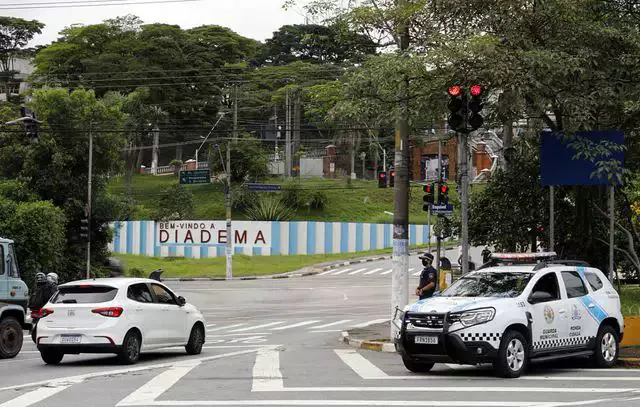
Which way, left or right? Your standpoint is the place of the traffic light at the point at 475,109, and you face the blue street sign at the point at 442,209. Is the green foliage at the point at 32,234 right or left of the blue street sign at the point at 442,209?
left

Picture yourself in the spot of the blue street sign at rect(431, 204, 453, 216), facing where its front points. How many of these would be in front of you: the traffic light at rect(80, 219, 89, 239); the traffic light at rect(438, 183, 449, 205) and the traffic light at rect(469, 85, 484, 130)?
1

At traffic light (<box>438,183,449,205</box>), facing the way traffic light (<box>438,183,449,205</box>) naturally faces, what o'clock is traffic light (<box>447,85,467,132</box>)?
traffic light (<box>447,85,467,132</box>) is roughly at 12 o'clock from traffic light (<box>438,183,449,205</box>).

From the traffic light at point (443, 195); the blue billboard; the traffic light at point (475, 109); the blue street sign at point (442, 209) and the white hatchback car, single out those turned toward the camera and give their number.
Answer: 4

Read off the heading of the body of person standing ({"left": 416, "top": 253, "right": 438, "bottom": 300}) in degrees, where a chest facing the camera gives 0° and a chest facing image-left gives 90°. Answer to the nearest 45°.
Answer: approximately 45°

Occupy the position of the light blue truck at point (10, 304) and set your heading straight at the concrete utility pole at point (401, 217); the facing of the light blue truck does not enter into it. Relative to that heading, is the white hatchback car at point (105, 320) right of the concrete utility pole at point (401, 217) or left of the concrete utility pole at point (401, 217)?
right

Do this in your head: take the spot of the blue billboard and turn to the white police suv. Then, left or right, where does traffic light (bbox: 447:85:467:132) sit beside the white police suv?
right

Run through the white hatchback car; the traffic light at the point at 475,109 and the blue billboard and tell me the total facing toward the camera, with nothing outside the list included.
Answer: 2

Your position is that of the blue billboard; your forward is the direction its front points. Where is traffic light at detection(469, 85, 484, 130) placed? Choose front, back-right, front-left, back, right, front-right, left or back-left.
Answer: front-right

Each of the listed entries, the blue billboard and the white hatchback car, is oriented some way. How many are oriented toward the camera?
1
